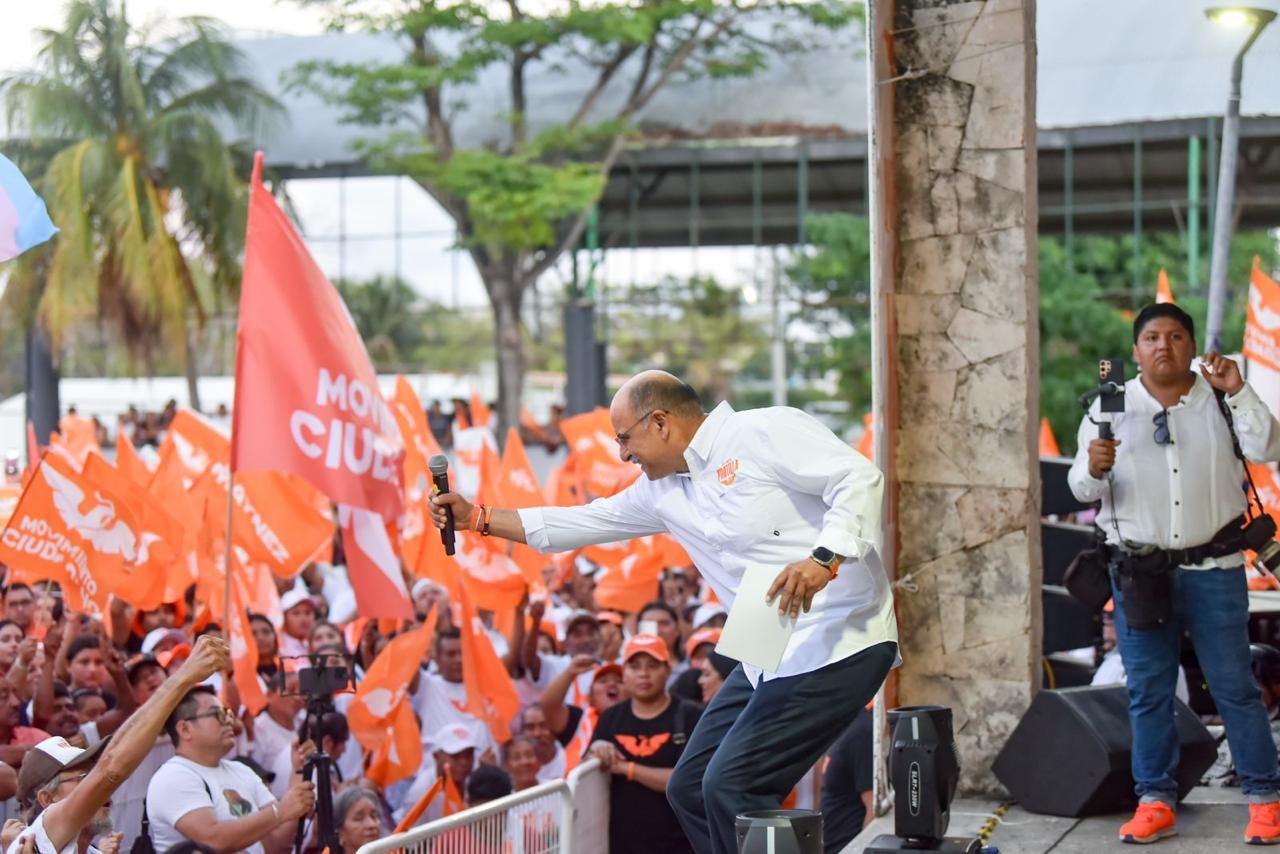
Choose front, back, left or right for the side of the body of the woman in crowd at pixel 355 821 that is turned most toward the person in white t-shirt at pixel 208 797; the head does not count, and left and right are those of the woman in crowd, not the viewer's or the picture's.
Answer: right

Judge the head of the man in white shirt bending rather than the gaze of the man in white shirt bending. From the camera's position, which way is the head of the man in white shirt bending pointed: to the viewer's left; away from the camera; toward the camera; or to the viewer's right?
to the viewer's left

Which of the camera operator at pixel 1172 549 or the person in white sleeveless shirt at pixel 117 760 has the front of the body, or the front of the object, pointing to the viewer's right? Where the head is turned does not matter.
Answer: the person in white sleeveless shirt

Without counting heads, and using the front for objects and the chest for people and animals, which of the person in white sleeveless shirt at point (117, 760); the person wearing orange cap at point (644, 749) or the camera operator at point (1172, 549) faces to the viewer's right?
the person in white sleeveless shirt

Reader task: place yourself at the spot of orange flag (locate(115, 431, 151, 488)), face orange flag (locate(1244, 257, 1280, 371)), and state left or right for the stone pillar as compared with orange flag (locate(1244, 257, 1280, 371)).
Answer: right

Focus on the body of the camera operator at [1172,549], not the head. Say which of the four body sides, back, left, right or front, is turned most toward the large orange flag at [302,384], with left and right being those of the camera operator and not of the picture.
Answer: right

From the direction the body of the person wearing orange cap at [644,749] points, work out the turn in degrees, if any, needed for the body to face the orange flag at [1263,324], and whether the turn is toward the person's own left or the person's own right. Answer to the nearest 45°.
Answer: approximately 135° to the person's own left

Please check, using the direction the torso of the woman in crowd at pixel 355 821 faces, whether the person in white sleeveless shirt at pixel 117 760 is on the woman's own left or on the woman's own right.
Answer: on the woman's own right

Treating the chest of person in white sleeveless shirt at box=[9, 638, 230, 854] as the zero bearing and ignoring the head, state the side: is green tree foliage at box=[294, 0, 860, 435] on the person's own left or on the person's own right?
on the person's own left

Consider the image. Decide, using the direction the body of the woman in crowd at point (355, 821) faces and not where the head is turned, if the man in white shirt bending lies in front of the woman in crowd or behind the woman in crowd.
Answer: in front

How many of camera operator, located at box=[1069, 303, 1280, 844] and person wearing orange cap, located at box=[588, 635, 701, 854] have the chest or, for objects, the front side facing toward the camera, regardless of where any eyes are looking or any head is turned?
2

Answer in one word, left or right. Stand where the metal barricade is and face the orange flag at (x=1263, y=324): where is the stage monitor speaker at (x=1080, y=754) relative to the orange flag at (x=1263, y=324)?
right

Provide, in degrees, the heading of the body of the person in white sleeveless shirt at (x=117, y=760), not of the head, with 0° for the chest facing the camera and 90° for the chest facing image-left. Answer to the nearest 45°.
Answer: approximately 270°

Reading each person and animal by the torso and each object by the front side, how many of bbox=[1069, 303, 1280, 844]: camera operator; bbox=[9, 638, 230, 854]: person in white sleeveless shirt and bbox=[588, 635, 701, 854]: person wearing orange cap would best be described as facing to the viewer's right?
1
